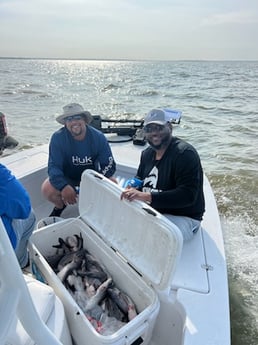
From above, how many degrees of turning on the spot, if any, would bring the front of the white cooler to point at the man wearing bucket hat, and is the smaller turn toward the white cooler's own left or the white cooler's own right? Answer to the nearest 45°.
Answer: approximately 135° to the white cooler's own right

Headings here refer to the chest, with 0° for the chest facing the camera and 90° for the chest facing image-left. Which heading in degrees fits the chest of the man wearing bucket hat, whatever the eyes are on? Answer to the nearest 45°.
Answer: approximately 0°

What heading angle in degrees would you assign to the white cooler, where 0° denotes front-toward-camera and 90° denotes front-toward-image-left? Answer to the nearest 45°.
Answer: approximately 45°

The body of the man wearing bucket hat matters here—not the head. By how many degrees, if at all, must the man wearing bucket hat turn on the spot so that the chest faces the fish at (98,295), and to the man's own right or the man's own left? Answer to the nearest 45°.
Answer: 0° — they already face it

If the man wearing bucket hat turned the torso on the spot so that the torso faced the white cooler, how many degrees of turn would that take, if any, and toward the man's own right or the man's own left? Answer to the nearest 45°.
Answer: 0° — they already face it
